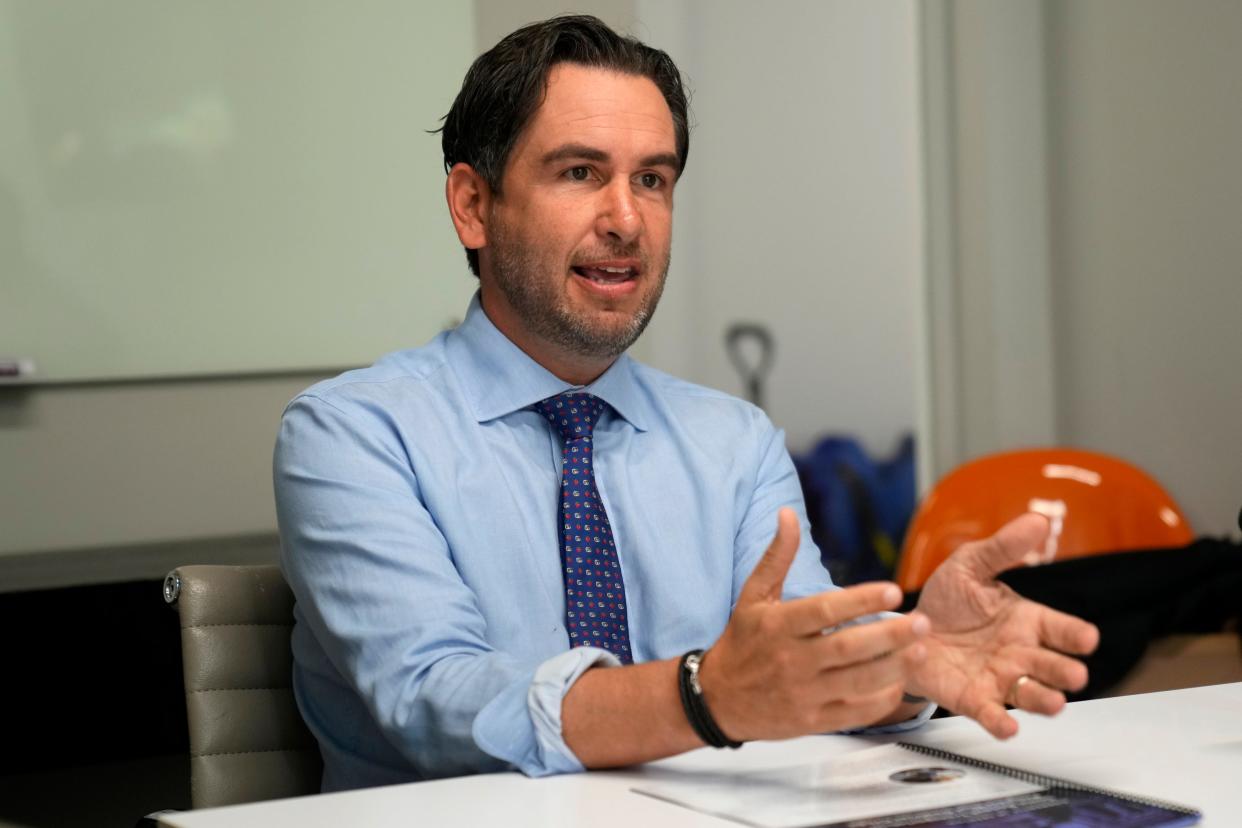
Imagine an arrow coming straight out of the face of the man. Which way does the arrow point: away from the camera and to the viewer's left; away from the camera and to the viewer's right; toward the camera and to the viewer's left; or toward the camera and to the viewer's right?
toward the camera and to the viewer's right

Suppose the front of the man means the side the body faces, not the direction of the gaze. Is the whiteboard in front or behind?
behind

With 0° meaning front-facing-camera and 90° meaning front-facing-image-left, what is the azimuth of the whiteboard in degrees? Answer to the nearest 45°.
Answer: approximately 0°

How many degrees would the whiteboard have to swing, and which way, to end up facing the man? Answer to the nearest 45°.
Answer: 0° — it already faces them

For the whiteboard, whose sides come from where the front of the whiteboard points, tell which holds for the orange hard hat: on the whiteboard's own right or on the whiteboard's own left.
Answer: on the whiteboard's own left

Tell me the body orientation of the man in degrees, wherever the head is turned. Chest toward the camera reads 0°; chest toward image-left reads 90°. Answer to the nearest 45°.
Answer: approximately 315°
